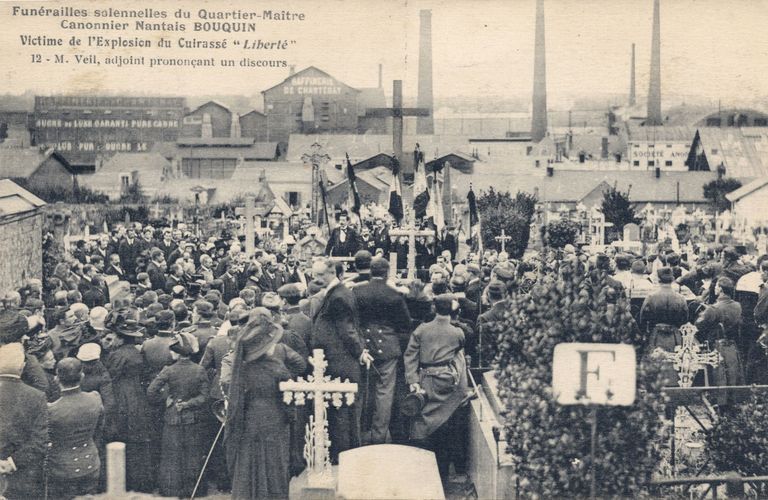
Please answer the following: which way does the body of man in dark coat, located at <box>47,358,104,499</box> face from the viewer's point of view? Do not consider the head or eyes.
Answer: away from the camera

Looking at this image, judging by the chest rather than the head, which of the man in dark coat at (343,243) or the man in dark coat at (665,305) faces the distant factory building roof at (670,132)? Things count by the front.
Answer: the man in dark coat at (665,305)

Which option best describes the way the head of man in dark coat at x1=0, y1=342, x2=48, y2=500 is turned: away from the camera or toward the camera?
away from the camera

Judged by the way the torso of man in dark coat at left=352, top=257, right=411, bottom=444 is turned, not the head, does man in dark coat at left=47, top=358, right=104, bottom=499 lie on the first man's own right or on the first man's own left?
on the first man's own left

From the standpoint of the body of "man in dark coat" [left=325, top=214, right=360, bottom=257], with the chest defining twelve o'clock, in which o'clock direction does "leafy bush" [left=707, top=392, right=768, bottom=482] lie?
The leafy bush is roughly at 11 o'clock from the man in dark coat.

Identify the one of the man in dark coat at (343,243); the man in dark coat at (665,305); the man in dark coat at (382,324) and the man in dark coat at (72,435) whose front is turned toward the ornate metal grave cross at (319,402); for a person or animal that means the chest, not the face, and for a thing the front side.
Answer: the man in dark coat at (343,243)

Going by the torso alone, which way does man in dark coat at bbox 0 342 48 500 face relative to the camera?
away from the camera

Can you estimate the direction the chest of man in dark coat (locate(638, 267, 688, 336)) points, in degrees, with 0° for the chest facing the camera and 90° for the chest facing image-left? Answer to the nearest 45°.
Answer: approximately 180°

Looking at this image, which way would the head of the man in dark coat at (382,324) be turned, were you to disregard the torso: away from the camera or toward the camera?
away from the camera

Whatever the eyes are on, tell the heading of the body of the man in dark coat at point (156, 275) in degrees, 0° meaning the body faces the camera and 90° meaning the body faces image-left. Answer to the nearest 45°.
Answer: approximately 315°

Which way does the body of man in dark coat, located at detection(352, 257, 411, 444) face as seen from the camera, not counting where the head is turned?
away from the camera
